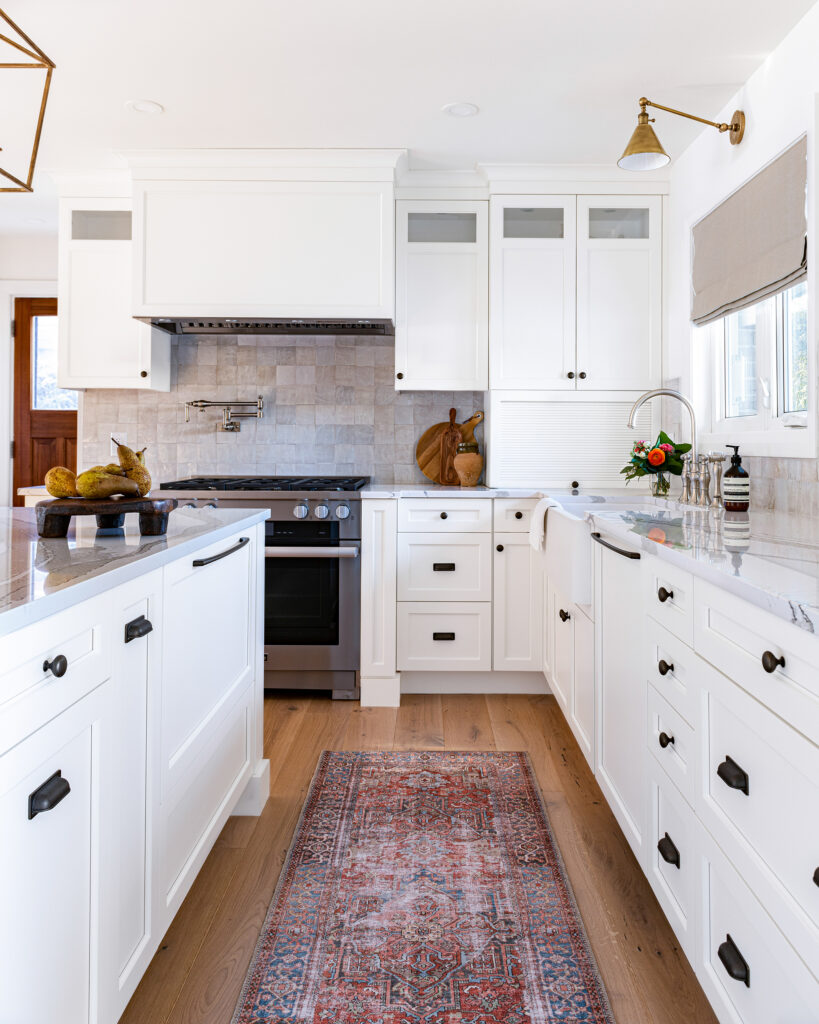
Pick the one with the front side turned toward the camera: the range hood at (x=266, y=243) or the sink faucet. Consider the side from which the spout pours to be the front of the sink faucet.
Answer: the range hood

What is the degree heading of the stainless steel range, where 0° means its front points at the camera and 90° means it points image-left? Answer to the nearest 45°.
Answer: approximately 0°

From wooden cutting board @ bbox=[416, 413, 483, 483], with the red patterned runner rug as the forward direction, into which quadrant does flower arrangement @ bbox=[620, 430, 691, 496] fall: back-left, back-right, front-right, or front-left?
front-left

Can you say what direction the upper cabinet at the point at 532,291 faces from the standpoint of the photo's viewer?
facing the viewer

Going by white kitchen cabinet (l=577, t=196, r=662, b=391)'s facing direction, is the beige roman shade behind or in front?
in front

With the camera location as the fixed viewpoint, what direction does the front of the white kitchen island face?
facing the viewer and to the right of the viewer

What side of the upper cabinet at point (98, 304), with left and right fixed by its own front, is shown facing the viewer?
front

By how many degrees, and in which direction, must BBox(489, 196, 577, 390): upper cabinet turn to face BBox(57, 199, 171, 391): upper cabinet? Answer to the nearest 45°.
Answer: approximately 90° to its right

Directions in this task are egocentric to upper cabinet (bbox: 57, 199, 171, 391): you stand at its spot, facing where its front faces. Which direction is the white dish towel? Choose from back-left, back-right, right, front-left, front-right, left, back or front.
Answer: front-left
